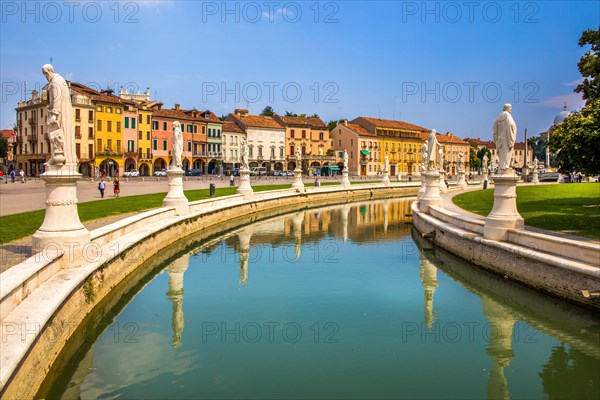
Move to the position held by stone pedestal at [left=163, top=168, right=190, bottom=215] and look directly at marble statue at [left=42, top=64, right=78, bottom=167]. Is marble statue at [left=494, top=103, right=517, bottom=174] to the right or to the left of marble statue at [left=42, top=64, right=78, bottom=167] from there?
left

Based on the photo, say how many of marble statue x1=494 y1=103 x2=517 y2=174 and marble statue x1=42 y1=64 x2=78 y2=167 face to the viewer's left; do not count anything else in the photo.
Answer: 1

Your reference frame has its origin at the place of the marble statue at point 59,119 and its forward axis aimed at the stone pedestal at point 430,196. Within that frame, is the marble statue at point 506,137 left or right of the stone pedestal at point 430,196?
right

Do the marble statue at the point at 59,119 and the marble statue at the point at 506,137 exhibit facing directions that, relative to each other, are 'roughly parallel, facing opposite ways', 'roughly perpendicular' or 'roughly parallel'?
roughly parallel, facing opposite ways
